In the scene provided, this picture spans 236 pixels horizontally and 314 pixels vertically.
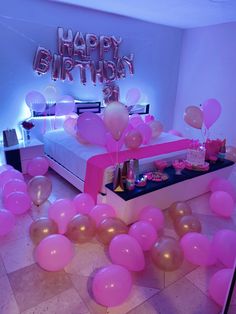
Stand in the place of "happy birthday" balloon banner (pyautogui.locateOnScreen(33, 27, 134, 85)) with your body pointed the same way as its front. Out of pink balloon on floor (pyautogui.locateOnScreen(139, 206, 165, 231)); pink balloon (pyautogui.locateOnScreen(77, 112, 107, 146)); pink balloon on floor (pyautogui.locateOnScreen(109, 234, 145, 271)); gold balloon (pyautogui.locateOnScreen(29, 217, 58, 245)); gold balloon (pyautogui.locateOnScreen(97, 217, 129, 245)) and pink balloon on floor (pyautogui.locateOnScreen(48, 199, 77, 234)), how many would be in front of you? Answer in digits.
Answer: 6

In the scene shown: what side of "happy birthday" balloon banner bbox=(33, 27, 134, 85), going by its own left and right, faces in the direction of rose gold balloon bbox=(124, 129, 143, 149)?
front

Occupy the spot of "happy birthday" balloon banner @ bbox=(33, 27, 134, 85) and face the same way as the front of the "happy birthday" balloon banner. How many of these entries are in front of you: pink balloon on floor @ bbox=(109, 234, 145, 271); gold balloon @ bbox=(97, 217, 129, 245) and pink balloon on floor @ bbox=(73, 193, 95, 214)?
3

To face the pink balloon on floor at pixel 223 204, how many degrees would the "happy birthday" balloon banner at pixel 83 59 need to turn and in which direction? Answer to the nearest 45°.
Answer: approximately 45° to its left

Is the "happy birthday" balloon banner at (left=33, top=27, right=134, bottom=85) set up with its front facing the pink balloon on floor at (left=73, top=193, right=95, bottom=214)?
yes

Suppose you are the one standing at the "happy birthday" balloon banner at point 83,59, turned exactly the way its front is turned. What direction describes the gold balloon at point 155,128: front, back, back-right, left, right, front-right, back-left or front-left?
front-left

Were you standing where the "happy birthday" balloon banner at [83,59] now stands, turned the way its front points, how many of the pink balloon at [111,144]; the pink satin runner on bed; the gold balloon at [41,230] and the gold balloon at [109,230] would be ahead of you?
4

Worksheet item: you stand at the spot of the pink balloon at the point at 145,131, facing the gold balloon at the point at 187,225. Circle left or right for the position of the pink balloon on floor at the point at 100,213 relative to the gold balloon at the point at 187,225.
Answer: right

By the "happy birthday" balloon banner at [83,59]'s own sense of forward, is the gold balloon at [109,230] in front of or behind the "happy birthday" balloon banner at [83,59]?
in front

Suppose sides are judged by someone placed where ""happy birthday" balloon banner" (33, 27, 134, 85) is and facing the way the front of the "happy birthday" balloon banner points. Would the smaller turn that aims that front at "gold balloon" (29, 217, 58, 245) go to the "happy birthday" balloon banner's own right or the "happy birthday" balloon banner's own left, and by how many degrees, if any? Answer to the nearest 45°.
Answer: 0° — it already faces it

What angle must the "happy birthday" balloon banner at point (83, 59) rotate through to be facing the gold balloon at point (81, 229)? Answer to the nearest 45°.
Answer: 0° — it already faces it

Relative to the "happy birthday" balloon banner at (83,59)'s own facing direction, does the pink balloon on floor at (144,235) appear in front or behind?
in front

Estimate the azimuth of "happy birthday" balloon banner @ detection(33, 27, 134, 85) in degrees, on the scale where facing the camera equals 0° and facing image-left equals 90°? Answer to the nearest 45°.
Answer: approximately 0°

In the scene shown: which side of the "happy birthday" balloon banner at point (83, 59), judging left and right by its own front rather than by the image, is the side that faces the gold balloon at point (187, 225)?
front

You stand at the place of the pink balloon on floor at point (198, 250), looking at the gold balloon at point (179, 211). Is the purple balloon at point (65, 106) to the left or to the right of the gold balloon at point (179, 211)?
left
